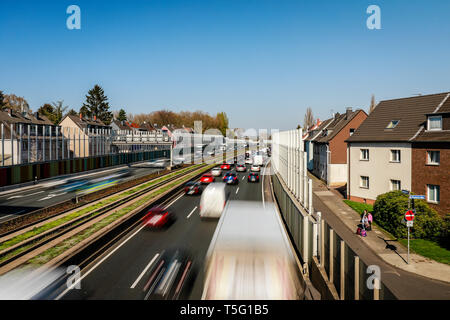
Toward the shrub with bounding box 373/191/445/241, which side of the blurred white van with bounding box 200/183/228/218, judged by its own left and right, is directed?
right

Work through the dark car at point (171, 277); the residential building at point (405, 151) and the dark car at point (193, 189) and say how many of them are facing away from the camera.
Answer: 2

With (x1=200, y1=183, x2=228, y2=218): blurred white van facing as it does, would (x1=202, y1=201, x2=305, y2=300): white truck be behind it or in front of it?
behind

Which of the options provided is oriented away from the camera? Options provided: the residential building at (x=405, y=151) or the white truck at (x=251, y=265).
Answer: the white truck

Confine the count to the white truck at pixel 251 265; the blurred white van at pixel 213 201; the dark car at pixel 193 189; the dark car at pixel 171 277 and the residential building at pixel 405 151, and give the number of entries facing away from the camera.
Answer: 4

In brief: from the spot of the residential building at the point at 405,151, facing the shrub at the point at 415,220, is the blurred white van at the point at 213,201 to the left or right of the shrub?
right

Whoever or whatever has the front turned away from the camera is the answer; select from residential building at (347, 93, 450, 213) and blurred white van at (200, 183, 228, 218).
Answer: the blurred white van

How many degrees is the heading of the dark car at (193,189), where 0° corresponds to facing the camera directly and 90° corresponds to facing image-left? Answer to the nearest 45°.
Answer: approximately 180°

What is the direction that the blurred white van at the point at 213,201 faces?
away from the camera
